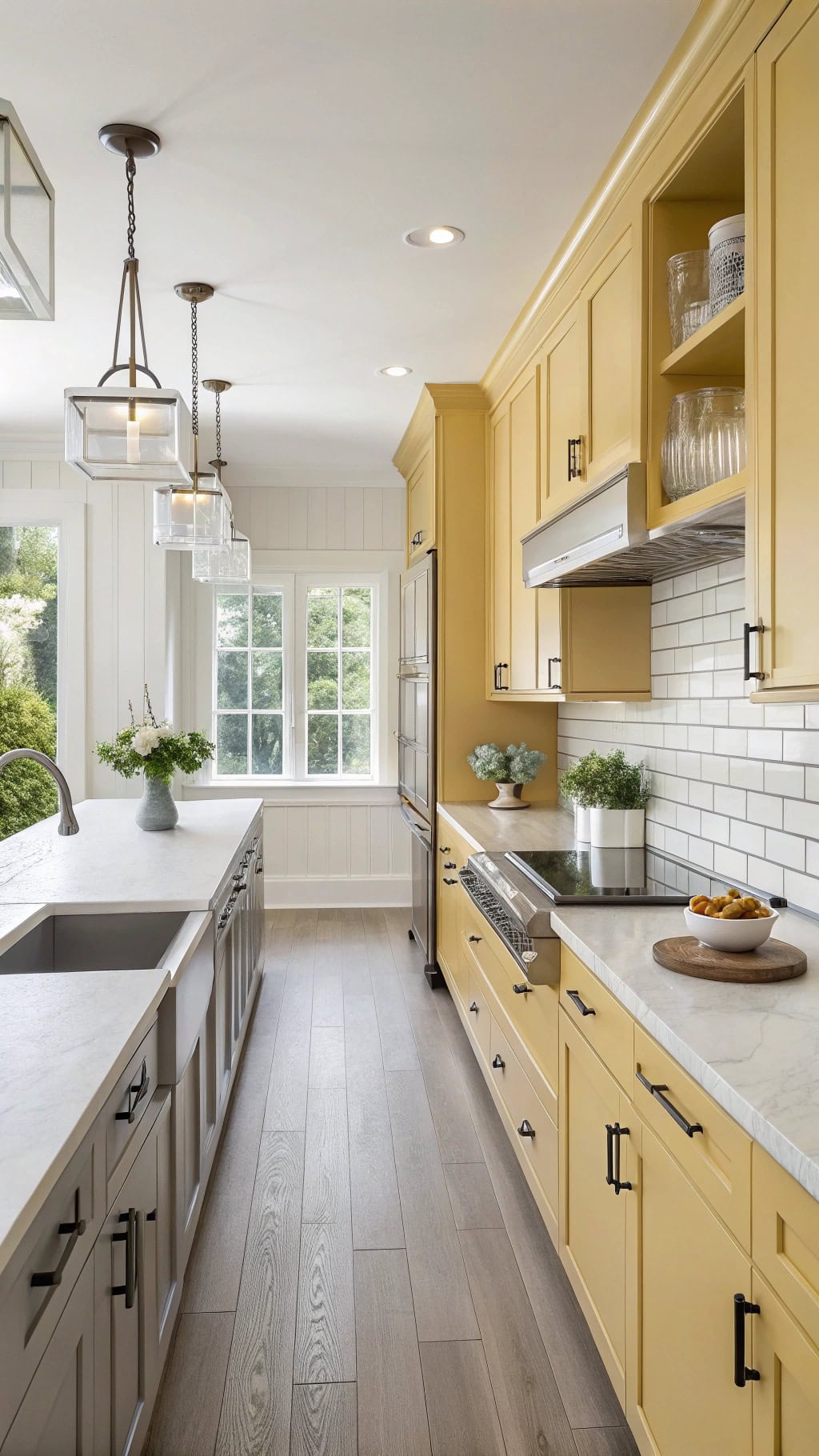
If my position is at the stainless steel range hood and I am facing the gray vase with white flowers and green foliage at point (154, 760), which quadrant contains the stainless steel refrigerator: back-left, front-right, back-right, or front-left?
front-right

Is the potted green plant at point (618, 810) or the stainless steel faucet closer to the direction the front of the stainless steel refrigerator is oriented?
the stainless steel faucet

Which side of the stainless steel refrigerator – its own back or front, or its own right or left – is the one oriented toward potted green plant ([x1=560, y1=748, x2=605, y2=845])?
left

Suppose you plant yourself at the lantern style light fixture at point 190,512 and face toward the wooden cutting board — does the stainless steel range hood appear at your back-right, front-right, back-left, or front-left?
front-left

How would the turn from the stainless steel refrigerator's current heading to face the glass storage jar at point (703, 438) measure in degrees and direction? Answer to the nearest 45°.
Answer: approximately 90° to its left

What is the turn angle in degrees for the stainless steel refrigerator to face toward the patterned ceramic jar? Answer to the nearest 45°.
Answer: approximately 90° to its left

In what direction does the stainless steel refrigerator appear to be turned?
to the viewer's left
